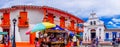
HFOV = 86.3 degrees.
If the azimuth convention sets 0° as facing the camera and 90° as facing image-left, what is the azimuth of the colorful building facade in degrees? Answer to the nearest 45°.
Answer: approximately 315°
